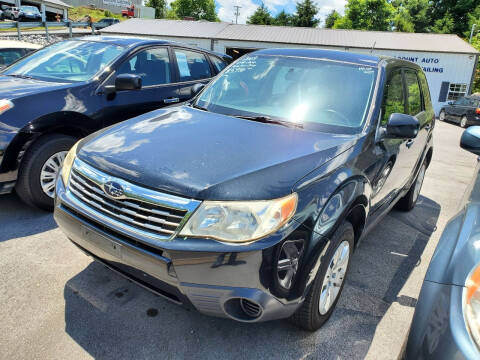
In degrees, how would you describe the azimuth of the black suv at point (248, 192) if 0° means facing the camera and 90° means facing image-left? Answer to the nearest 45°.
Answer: approximately 45°

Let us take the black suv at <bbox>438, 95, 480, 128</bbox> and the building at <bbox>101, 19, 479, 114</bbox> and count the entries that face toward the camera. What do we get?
1

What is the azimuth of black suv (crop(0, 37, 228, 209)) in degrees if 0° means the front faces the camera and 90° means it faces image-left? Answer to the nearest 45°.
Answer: approximately 45°

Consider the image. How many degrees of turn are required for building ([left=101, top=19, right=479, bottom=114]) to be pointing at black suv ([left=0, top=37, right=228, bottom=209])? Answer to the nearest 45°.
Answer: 0° — it already faces it

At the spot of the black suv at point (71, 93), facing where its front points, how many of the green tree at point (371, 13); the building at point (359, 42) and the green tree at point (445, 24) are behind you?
3

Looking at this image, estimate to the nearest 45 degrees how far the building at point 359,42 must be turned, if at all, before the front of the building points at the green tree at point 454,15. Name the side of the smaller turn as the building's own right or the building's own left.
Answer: approximately 135° to the building's own left

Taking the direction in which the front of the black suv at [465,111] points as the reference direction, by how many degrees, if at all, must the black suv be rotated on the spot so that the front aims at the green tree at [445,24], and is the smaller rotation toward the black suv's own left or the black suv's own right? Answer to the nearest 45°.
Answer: approximately 45° to the black suv's own right

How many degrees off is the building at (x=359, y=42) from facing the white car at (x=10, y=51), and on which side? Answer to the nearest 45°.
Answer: approximately 45° to its right

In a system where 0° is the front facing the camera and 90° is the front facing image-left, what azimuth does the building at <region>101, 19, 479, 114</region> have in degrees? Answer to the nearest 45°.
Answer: approximately 0°

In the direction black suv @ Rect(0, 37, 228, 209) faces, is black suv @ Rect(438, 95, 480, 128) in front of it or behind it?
behind

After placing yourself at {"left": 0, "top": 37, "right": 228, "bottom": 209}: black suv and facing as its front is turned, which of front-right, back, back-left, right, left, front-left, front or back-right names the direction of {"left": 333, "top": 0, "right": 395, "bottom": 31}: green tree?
back

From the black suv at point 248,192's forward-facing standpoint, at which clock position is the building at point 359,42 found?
The building is roughly at 5 o'clock from the black suv.
